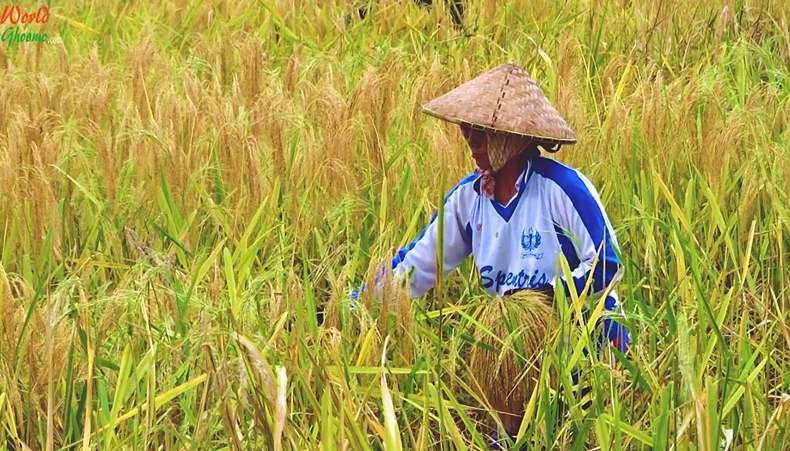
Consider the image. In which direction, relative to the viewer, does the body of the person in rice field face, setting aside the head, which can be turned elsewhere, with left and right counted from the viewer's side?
facing the viewer and to the left of the viewer

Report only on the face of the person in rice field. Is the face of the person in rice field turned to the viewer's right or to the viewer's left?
to the viewer's left
